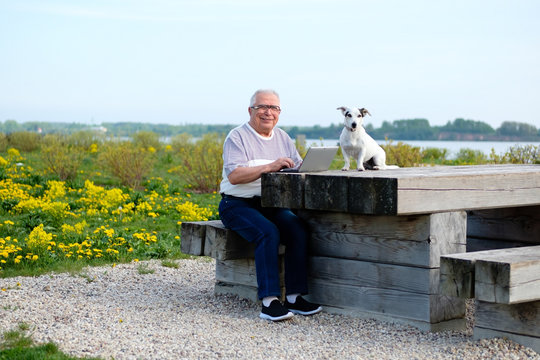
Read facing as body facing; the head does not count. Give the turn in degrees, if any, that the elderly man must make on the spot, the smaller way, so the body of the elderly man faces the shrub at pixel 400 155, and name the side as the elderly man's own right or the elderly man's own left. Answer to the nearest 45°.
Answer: approximately 135° to the elderly man's own left

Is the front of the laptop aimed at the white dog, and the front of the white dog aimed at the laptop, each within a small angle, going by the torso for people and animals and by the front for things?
no

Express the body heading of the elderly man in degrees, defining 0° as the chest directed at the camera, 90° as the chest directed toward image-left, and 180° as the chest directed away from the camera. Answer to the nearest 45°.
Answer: approximately 315°

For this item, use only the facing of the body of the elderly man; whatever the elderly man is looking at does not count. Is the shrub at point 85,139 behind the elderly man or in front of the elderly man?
behind

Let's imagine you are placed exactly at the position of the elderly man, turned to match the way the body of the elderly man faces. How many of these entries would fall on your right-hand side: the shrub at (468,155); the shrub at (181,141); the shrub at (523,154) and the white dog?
0

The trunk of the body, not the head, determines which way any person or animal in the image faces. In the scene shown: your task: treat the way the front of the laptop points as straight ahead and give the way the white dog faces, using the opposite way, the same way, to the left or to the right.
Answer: to the left

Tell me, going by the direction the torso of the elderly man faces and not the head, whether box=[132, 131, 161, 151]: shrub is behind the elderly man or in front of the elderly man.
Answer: behind

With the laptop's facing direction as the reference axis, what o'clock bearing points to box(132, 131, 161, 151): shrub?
The shrub is roughly at 1 o'clock from the laptop.

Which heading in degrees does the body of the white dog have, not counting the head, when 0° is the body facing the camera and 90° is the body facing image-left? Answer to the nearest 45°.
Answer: approximately 45°

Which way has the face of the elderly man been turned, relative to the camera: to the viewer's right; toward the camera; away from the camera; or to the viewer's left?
toward the camera

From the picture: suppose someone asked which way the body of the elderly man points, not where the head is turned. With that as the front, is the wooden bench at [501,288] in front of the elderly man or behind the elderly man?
in front

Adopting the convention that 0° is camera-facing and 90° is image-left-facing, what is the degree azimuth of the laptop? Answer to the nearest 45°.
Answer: approximately 135°

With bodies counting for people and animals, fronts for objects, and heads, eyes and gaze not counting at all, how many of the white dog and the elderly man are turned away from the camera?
0
